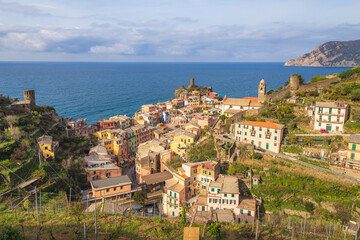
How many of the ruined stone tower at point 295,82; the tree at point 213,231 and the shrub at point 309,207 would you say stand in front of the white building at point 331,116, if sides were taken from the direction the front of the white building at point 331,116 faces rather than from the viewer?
2

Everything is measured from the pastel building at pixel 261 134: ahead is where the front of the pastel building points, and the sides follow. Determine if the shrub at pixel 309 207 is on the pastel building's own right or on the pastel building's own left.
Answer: on the pastel building's own left

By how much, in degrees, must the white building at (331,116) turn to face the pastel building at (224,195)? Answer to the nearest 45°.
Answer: approximately 45° to its right

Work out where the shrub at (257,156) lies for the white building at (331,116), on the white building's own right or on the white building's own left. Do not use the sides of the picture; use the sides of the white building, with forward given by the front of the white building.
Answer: on the white building's own right

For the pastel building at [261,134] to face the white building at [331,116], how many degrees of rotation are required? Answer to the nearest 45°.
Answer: approximately 135° to its left

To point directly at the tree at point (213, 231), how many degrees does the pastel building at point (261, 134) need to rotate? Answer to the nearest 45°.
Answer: approximately 45° to its left

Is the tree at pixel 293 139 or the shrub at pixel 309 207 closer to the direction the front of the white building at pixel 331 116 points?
the shrub

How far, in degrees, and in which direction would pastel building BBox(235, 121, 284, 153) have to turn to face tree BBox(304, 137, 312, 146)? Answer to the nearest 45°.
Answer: approximately 135° to its left

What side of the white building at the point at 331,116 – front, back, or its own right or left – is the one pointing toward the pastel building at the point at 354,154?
front

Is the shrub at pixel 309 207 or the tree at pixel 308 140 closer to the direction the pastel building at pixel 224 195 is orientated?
the shrub
